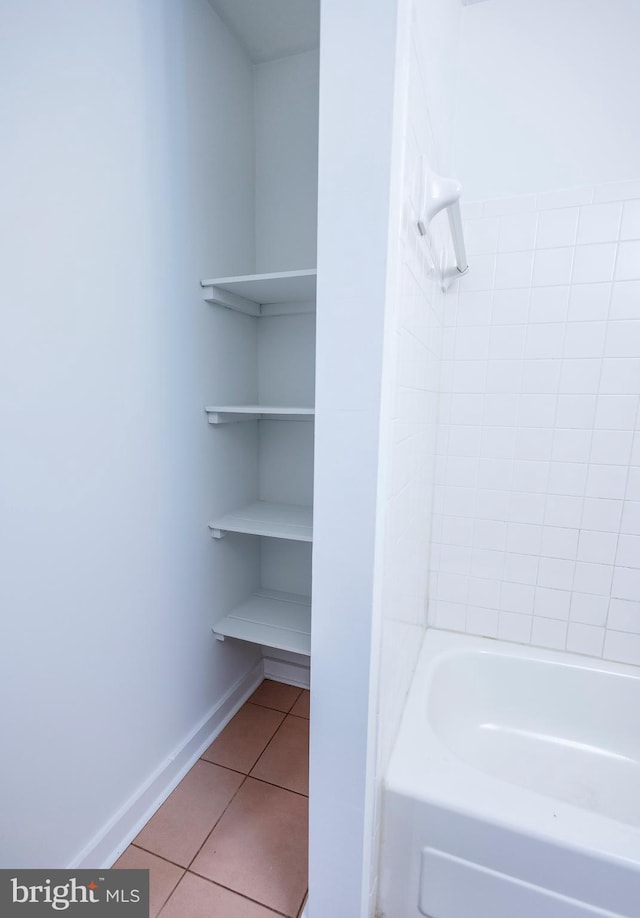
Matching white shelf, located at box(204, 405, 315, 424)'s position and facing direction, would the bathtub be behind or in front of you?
in front

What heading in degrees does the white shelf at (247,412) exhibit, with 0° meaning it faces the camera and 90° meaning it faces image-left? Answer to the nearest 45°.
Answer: approximately 0°
